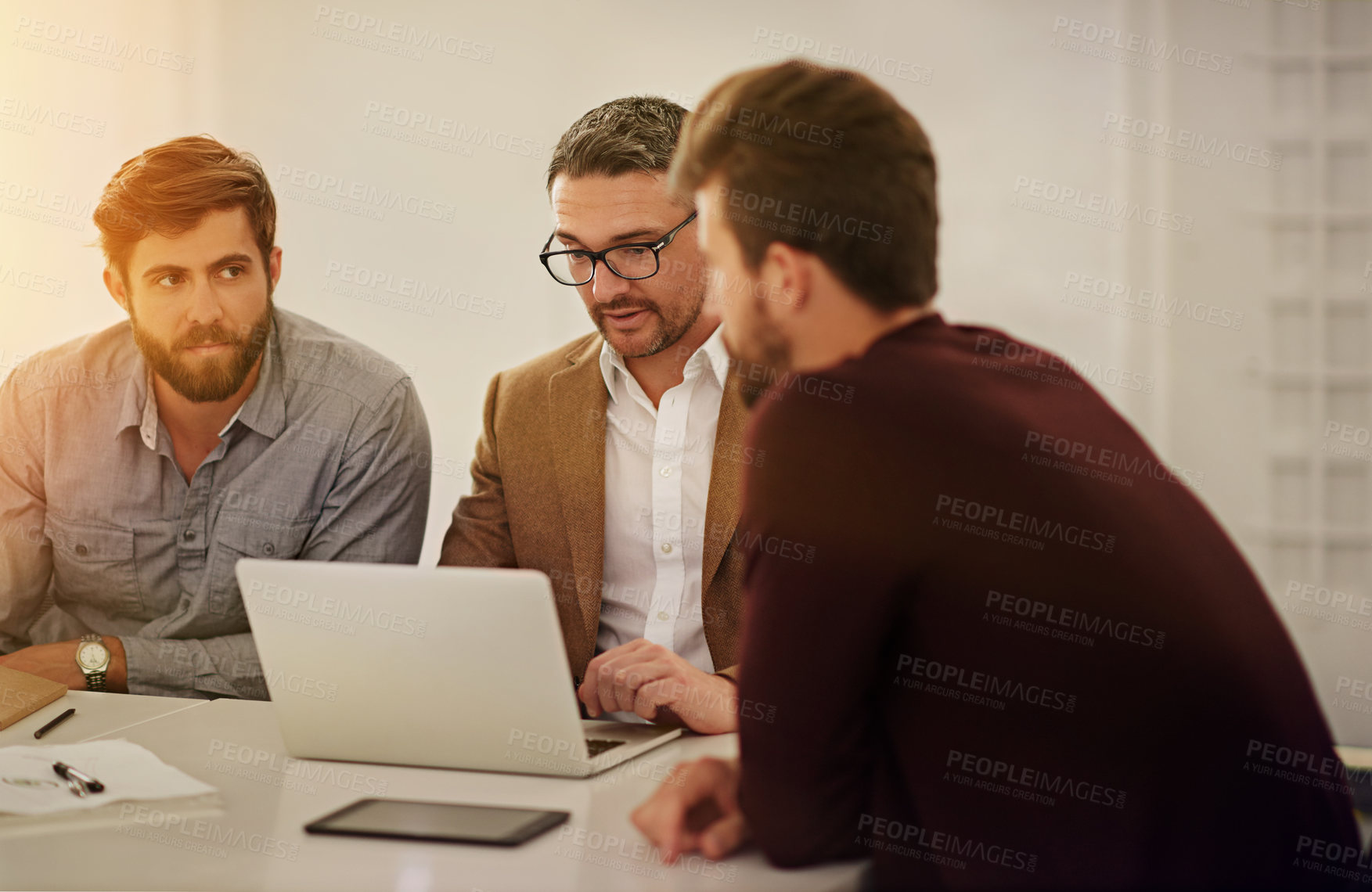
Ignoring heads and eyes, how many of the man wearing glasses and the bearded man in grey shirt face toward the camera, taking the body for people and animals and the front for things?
2

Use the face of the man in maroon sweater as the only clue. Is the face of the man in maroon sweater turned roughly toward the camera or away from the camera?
away from the camera

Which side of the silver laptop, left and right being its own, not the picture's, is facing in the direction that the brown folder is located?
left

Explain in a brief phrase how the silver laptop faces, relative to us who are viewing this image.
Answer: facing away from the viewer and to the right of the viewer

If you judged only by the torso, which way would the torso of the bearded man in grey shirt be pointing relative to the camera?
toward the camera

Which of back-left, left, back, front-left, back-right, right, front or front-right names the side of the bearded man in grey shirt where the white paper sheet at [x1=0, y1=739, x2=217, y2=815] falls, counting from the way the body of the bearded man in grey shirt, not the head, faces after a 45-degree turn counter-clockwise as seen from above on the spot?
front-right

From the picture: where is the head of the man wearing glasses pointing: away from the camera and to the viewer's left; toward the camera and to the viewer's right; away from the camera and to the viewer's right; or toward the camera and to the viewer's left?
toward the camera and to the viewer's left

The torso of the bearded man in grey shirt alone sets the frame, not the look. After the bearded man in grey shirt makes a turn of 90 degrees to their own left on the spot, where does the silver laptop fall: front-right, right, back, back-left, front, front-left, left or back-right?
right

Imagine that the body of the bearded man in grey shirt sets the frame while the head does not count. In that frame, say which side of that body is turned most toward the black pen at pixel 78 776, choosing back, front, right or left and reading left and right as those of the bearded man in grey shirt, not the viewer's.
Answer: front

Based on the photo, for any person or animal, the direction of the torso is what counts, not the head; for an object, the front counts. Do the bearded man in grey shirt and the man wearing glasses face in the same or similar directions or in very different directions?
same or similar directions
